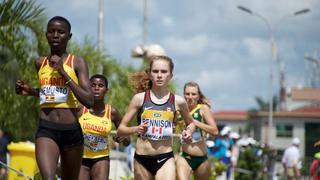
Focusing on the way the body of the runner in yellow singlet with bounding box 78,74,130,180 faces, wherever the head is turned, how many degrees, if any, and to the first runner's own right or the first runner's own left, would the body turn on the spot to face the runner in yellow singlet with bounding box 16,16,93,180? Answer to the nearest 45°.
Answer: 0° — they already face them

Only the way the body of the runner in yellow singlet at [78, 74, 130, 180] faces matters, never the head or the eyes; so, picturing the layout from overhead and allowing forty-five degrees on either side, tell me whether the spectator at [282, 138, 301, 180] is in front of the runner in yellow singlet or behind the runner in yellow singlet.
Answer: behind

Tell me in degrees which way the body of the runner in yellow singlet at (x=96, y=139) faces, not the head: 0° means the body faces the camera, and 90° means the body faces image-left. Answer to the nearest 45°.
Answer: approximately 0°

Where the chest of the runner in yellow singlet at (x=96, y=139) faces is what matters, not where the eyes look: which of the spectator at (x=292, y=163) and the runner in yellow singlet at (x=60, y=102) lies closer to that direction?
the runner in yellow singlet
